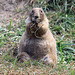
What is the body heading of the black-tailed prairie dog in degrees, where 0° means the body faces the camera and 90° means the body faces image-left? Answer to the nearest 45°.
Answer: approximately 0°
